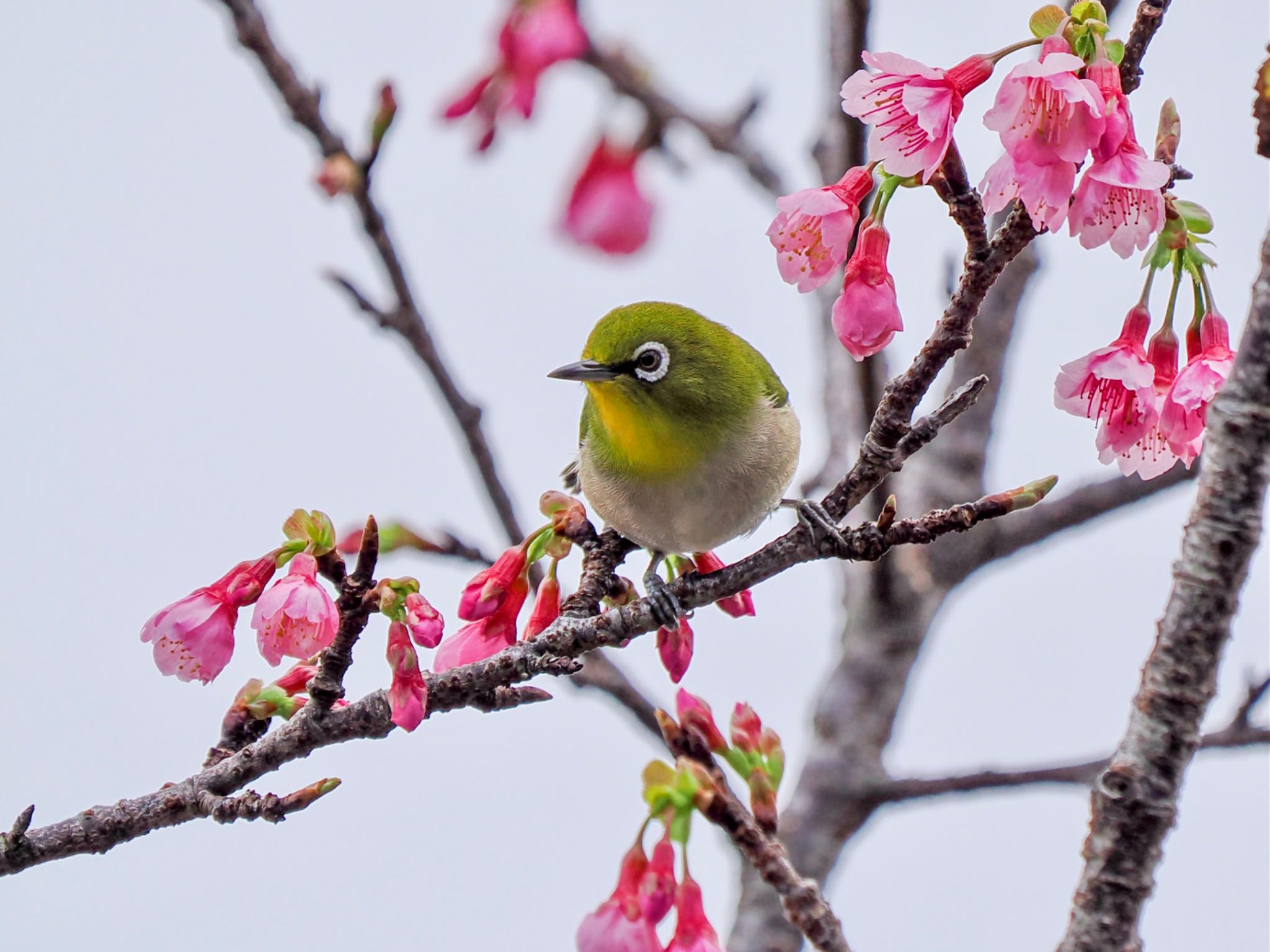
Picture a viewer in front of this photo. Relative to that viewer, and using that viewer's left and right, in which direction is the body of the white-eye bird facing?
facing the viewer
